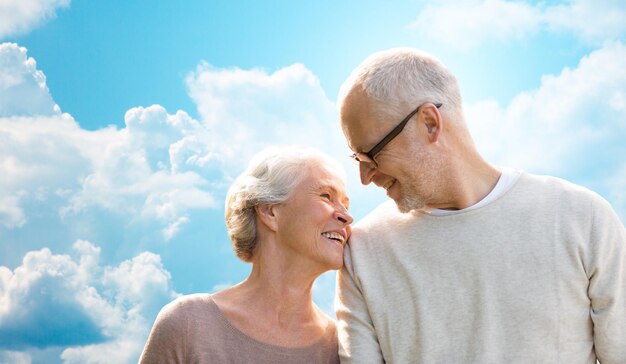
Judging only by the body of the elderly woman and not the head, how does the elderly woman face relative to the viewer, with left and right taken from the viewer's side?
facing the viewer and to the right of the viewer

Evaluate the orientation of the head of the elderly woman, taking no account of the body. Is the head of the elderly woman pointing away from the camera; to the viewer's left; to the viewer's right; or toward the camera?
to the viewer's right
